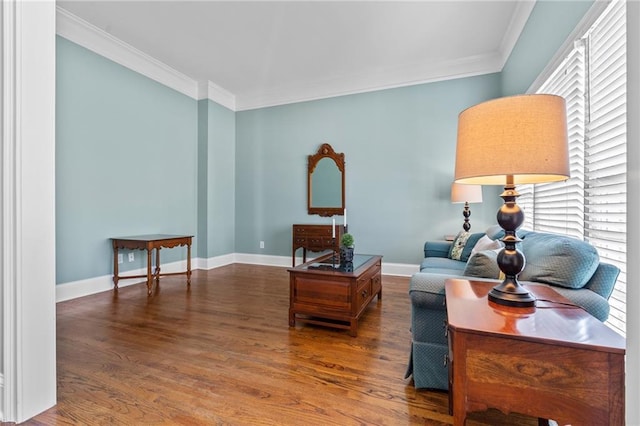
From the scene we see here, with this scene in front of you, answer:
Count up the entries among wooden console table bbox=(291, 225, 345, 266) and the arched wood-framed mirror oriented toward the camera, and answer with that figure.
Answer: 2

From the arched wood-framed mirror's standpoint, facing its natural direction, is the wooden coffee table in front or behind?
in front

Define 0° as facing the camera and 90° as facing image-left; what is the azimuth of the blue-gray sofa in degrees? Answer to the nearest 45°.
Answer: approximately 90°

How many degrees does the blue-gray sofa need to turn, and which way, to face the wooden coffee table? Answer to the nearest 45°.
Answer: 0° — it already faces it

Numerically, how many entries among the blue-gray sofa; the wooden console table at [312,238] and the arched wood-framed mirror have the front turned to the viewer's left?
1

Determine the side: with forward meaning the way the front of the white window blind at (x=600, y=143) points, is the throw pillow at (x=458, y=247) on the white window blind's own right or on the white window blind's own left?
on the white window blind's own right

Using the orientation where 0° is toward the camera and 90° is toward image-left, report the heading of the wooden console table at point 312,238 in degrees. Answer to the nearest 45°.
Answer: approximately 0°

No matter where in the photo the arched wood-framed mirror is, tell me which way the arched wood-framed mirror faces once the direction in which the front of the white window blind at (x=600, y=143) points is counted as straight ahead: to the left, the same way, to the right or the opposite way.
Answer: to the left

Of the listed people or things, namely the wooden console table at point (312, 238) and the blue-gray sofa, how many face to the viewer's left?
1
